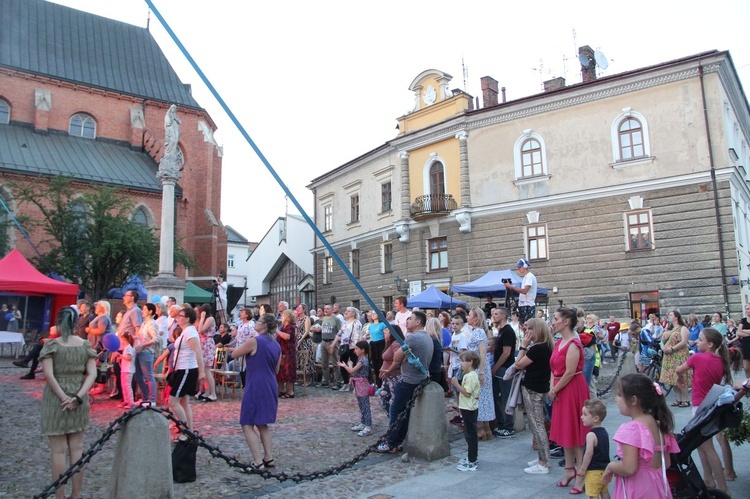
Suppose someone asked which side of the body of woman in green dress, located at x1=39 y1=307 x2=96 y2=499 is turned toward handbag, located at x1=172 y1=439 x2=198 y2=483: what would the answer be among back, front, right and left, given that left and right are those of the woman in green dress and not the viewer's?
right

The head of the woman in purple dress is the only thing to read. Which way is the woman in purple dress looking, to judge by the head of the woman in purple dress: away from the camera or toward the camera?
away from the camera

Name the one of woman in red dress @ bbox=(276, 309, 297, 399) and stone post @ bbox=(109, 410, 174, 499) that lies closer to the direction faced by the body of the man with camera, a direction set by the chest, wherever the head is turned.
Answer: the woman in red dress

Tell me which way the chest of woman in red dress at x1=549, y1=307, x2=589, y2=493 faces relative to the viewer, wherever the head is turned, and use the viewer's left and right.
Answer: facing to the left of the viewer

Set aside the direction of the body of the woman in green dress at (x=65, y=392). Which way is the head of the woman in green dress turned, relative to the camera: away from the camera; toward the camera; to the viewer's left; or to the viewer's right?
away from the camera

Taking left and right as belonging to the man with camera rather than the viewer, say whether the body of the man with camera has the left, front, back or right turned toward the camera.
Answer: left

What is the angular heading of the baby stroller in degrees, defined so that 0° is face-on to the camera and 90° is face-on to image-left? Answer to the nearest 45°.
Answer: approximately 90°
